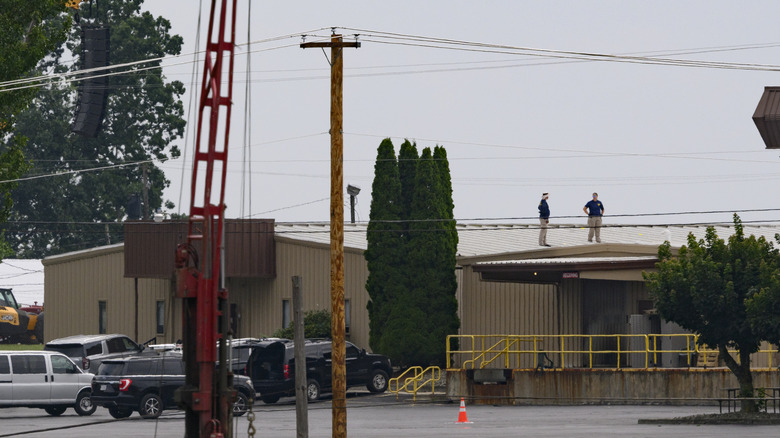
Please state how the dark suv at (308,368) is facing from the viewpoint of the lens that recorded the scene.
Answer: facing away from the viewer and to the right of the viewer

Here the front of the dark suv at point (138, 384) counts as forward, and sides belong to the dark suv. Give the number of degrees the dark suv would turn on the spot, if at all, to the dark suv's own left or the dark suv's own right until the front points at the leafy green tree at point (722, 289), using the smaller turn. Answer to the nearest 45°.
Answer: approximately 45° to the dark suv's own right

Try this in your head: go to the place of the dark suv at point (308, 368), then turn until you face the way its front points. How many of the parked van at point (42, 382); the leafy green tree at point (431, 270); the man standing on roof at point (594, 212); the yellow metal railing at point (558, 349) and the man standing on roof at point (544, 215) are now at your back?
1

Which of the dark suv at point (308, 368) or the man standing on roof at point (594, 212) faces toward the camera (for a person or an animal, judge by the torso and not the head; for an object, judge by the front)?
the man standing on roof

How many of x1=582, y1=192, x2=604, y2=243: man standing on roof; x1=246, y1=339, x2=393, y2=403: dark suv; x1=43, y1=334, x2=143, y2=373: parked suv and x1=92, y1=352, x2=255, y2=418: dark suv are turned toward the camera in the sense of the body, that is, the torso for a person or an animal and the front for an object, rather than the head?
1

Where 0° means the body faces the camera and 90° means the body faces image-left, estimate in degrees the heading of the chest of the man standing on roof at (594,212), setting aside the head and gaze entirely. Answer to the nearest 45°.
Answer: approximately 0°

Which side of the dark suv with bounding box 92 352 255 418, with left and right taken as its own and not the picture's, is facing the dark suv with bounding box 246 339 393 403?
front

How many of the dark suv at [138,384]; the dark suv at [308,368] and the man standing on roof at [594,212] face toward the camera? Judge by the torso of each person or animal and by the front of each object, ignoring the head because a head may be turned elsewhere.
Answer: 1

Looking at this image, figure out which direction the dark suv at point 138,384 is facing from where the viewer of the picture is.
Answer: facing away from the viewer and to the right of the viewer

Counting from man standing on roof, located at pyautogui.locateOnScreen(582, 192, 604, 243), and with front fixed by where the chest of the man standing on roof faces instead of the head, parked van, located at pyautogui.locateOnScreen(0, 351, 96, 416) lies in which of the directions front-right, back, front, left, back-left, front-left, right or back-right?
front-right

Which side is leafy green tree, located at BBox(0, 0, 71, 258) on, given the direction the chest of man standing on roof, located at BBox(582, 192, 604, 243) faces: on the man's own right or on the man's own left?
on the man's own right

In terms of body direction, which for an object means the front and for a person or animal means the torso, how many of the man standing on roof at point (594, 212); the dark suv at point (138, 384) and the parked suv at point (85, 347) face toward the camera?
1
